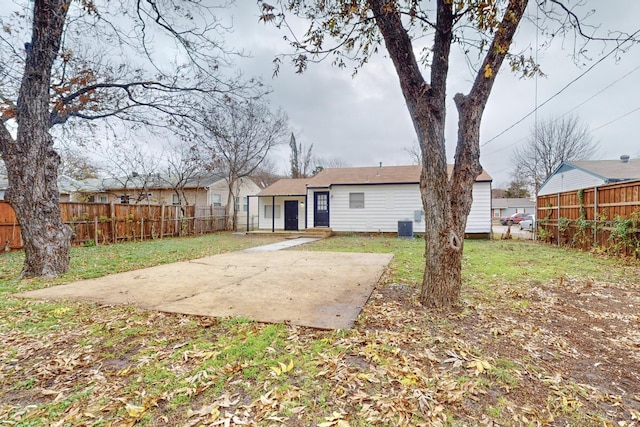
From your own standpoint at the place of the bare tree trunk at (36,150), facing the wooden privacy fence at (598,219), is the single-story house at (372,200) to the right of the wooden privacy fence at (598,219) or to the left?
left

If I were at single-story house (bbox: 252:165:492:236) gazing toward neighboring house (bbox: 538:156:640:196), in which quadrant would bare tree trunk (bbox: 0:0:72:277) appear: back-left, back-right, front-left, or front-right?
back-right

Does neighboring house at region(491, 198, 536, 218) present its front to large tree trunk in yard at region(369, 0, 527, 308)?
yes

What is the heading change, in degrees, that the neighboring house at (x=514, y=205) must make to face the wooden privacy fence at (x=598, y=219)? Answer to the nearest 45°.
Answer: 0° — it already faces it

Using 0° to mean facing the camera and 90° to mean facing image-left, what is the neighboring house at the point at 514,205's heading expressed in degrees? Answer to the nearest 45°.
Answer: approximately 0°

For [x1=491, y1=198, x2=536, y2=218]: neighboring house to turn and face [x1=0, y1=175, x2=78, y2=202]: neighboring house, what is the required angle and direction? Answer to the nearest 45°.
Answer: approximately 45° to its right

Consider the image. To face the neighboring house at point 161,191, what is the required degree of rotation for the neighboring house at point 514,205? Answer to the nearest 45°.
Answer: approximately 45° to its right

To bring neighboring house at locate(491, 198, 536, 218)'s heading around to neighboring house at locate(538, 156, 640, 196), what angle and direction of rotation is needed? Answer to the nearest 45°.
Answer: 0° — it already faces it
